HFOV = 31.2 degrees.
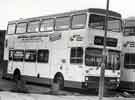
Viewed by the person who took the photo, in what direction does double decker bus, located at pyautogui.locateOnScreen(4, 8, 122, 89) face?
facing the viewer and to the right of the viewer
